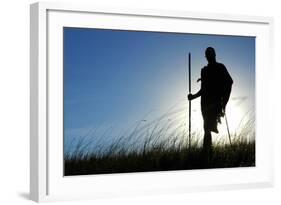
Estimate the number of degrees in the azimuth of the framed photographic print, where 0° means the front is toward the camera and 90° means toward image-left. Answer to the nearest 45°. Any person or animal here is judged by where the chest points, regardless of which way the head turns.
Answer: approximately 315°
